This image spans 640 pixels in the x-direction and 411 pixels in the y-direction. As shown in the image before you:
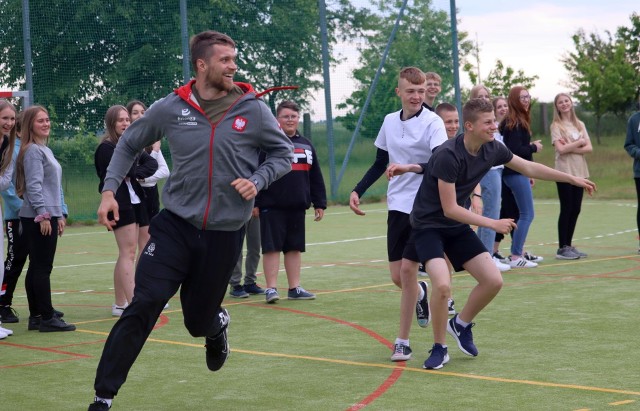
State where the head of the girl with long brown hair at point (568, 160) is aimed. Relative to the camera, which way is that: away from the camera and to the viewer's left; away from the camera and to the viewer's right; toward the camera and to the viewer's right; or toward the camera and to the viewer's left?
toward the camera and to the viewer's left

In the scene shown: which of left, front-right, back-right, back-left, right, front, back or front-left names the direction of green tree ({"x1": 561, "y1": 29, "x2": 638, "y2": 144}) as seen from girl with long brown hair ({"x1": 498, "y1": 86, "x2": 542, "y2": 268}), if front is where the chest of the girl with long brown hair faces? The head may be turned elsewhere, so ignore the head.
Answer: left

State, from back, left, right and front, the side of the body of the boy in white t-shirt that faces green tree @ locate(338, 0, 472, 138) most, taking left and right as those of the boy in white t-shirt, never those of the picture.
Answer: back

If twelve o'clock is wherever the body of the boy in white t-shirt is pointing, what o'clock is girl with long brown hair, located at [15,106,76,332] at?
The girl with long brown hair is roughly at 3 o'clock from the boy in white t-shirt.

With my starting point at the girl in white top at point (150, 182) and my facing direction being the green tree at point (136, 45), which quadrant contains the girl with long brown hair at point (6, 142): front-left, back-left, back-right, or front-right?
back-left

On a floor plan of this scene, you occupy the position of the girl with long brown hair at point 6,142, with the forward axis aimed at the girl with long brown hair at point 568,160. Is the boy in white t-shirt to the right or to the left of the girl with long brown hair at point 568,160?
right

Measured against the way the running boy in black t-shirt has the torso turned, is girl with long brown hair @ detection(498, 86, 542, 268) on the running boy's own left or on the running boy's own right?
on the running boy's own left

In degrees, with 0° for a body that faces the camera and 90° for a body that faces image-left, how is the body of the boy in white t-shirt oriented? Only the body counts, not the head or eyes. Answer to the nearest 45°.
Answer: approximately 0°

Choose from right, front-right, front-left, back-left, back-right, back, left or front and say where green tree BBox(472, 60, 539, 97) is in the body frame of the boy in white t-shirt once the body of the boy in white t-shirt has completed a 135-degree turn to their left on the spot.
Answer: front-left

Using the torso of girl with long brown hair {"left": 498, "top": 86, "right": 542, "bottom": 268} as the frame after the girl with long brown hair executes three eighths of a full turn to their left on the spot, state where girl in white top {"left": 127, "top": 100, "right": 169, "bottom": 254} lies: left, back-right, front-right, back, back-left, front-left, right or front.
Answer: left

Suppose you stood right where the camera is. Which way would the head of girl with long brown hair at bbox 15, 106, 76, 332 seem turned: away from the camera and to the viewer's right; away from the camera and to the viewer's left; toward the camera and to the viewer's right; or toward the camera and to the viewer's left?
toward the camera and to the viewer's right
